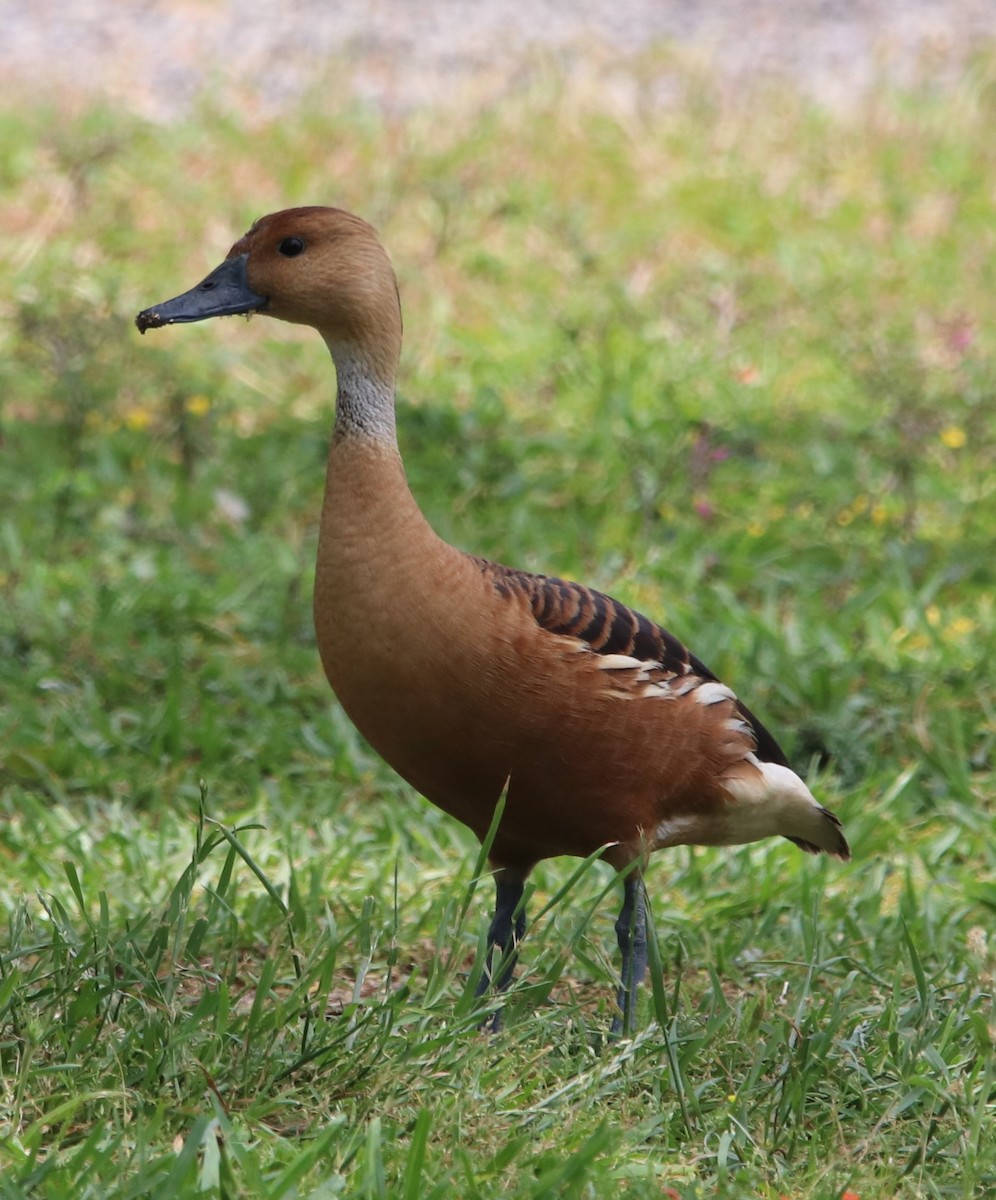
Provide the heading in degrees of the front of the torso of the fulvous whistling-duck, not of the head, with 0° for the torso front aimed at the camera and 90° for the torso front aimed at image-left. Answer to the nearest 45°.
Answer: approximately 90°

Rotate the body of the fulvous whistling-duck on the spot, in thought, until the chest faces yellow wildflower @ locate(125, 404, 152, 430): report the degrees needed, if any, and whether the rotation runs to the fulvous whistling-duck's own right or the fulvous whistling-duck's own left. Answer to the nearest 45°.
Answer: approximately 45° to the fulvous whistling-duck's own right

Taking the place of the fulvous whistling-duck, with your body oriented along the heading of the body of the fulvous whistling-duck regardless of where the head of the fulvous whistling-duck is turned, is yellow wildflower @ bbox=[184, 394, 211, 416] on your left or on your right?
on your right
